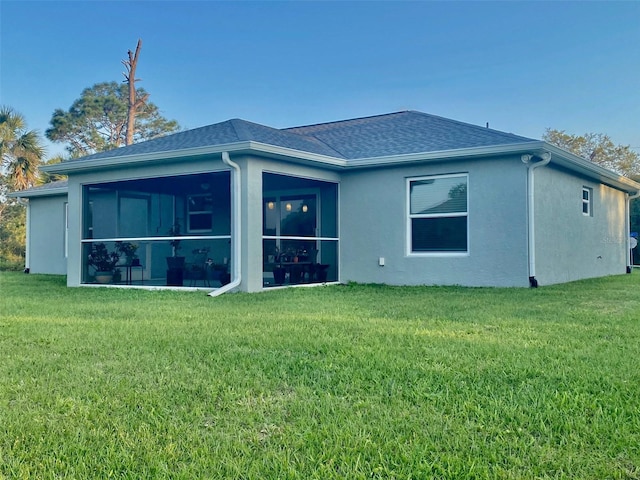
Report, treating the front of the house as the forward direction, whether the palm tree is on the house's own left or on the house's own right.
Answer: on the house's own left

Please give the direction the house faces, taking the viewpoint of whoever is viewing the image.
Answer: facing away from the viewer and to the right of the viewer
